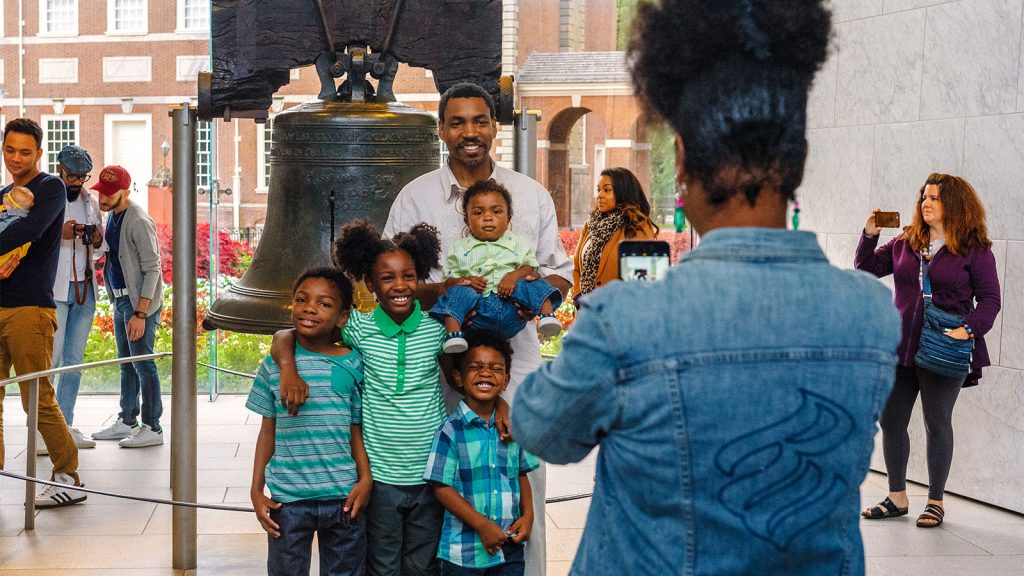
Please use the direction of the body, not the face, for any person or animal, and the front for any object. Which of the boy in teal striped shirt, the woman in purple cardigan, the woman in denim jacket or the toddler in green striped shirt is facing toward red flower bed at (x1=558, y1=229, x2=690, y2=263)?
the woman in denim jacket

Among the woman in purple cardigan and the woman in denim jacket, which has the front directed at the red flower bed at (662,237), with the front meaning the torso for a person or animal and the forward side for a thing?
the woman in denim jacket

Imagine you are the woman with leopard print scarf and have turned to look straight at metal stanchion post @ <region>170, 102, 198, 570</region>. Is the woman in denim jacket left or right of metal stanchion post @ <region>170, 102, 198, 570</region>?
left

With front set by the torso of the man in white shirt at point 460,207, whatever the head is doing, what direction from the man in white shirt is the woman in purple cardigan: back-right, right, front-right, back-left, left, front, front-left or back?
back-left

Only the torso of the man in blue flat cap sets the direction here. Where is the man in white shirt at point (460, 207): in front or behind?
in front

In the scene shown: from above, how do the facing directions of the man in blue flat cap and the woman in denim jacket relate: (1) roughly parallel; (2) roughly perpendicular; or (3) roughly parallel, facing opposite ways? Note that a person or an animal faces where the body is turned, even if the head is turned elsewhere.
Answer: roughly perpendicular

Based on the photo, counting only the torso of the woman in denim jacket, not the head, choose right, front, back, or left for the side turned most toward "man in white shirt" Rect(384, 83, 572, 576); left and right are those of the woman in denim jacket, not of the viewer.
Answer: front

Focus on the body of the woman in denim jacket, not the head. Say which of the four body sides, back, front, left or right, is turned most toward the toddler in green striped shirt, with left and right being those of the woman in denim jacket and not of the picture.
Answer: front

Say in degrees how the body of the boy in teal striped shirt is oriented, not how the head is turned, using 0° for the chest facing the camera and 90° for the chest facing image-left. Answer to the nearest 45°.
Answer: approximately 0°

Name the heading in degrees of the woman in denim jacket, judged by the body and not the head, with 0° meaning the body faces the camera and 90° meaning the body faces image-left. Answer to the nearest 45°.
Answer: approximately 180°

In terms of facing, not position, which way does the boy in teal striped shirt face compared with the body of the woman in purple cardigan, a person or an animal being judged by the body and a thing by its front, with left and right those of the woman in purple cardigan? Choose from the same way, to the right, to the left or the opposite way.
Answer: to the left
